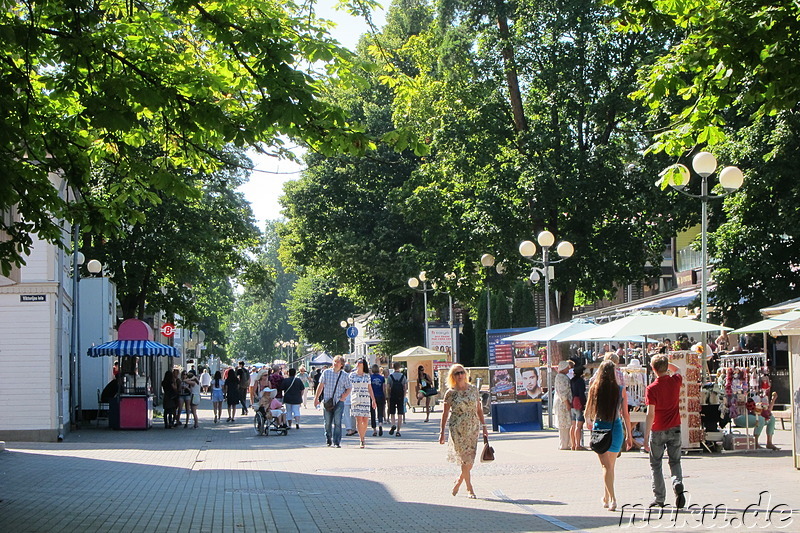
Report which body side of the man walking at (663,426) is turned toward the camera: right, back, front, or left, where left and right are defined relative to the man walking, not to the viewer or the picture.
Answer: back

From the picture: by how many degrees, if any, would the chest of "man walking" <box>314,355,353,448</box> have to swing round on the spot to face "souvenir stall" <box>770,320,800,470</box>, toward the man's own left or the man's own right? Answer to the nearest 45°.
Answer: approximately 45° to the man's own left

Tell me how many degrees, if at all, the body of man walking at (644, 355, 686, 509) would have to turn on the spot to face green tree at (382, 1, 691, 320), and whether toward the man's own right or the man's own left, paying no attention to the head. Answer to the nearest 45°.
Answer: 0° — they already face it

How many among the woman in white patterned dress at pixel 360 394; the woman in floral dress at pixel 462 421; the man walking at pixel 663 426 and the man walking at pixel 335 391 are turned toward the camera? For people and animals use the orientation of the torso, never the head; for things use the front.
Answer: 3

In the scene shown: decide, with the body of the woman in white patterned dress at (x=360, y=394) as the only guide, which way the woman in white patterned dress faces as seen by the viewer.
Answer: toward the camera

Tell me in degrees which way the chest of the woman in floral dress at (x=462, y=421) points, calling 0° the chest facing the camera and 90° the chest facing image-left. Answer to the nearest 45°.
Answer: approximately 0°

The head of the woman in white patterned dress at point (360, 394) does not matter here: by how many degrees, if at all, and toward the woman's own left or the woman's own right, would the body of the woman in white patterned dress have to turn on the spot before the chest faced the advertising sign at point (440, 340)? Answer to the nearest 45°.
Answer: approximately 180°

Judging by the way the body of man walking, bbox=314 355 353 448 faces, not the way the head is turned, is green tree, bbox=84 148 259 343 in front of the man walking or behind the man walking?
behind

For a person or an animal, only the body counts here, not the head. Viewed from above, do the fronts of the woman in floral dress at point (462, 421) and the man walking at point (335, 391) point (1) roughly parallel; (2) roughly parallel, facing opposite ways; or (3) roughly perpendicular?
roughly parallel

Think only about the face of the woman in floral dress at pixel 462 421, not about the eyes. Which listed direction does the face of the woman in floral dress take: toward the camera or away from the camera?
toward the camera

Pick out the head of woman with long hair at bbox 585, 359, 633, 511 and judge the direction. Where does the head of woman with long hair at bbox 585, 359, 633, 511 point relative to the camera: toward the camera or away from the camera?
away from the camera

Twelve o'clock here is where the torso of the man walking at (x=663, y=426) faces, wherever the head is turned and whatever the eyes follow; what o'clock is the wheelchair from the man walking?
The wheelchair is roughly at 11 o'clock from the man walking.

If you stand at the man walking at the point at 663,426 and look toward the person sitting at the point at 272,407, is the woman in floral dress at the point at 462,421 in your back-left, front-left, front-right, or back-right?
front-left

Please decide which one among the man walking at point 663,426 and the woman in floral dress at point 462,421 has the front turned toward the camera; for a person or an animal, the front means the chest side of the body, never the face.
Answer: the woman in floral dress
